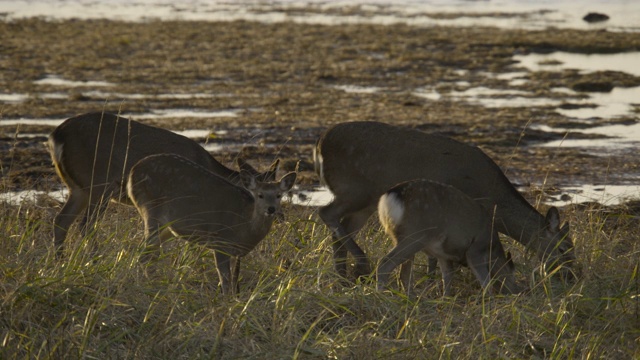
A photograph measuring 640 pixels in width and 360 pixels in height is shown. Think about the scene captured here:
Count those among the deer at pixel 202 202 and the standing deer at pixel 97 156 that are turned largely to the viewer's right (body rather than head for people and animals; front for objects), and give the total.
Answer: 2

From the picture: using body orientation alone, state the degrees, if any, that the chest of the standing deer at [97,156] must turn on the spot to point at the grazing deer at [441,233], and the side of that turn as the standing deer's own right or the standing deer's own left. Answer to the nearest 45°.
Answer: approximately 45° to the standing deer's own right

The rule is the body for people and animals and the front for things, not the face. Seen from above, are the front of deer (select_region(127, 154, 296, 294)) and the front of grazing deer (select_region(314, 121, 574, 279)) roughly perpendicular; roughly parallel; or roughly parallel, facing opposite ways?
roughly parallel

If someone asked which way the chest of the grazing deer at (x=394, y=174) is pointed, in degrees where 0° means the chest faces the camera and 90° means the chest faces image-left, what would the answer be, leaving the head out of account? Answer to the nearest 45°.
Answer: approximately 270°

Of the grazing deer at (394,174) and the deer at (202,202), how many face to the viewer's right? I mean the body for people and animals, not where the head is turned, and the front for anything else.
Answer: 2

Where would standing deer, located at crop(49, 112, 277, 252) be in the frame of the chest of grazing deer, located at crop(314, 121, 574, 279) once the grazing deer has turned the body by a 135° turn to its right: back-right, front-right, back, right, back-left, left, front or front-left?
front-right

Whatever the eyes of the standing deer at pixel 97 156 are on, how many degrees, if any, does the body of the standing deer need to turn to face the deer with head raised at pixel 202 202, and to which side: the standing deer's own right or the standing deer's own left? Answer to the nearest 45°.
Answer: approximately 45° to the standing deer's own right

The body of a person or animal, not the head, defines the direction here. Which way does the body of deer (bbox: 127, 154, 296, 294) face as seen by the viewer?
to the viewer's right

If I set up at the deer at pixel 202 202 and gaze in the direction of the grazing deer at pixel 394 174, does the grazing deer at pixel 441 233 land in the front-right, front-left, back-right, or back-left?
front-right

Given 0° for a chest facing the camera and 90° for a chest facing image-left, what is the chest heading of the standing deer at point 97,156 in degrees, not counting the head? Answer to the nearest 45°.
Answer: approximately 270°

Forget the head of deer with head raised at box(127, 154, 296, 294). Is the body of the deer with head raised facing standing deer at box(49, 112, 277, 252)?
no

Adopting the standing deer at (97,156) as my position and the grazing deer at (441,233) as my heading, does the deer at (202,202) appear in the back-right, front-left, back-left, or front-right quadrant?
front-right

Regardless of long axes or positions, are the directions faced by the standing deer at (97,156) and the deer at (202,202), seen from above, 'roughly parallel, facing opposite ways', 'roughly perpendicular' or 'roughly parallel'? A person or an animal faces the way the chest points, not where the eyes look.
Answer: roughly parallel
